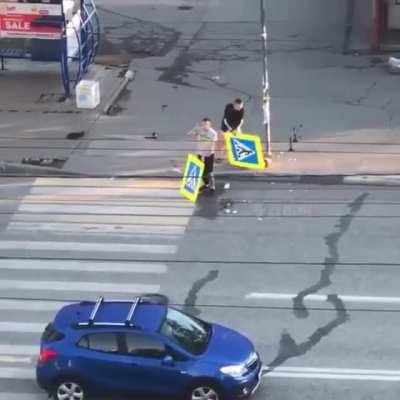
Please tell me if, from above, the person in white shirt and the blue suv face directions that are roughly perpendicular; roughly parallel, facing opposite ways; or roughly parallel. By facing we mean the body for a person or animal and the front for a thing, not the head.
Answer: roughly perpendicular

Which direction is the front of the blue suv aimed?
to the viewer's right

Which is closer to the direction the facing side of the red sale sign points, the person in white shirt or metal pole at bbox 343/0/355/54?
the person in white shirt

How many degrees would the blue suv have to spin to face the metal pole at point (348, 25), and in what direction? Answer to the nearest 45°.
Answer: approximately 90° to its left

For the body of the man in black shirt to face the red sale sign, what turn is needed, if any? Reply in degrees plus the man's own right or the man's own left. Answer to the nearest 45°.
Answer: approximately 180°

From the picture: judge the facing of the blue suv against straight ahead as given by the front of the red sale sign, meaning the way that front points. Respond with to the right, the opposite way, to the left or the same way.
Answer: to the left

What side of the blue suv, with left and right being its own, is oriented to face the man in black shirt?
left

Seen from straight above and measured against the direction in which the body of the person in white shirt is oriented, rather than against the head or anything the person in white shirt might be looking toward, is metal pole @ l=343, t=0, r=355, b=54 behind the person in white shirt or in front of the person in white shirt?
behind

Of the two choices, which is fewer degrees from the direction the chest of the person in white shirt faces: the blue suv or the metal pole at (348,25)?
the blue suv

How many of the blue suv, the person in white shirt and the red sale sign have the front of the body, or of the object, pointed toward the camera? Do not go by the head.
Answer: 2

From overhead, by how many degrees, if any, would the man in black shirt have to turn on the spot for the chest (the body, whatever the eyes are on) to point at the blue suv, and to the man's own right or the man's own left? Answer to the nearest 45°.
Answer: approximately 45° to the man's own right
